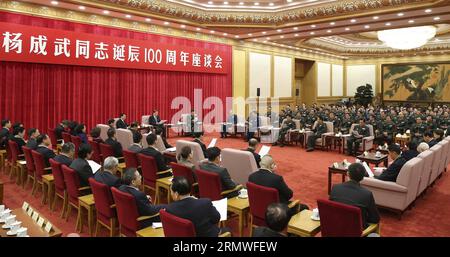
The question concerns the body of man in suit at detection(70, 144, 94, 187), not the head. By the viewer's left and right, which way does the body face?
facing away from the viewer and to the right of the viewer

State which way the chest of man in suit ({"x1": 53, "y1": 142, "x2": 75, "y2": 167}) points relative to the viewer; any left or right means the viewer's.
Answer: facing away from the viewer and to the right of the viewer

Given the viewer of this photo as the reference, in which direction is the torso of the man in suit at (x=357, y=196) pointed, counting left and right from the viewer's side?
facing away from the viewer

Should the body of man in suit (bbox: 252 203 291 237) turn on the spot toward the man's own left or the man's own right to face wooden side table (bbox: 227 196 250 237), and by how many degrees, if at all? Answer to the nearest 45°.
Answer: approximately 45° to the man's own left

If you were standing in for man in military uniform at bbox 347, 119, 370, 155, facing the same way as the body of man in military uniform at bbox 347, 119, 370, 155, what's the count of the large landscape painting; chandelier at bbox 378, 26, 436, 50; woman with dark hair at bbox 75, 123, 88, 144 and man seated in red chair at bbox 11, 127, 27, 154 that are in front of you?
2

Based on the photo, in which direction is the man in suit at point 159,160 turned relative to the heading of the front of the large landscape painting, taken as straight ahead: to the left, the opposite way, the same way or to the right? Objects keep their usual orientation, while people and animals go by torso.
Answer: the opposite way
